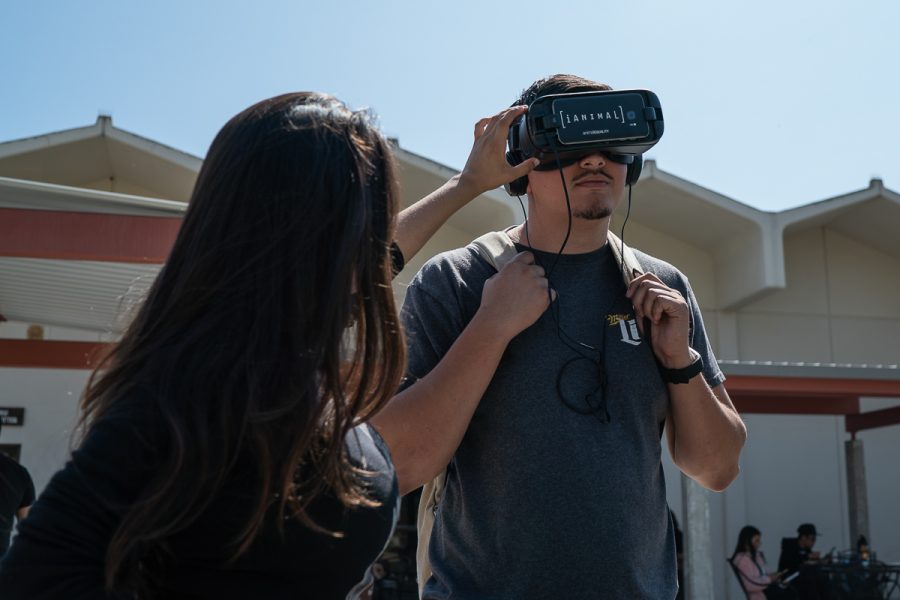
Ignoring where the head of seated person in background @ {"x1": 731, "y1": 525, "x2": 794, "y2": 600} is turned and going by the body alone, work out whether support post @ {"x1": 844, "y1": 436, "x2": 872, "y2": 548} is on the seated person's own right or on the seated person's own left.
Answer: on the seated person's own left

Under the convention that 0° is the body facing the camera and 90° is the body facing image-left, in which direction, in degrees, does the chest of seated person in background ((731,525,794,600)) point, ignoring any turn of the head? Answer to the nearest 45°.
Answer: approximately 270°

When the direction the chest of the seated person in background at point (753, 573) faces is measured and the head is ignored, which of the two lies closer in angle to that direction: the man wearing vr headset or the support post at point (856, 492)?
the support post

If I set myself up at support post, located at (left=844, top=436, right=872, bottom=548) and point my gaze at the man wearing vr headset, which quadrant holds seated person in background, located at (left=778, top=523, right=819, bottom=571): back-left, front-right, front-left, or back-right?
front-right

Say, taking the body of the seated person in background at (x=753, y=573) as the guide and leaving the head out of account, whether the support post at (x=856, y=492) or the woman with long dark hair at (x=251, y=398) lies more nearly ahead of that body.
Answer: the support post

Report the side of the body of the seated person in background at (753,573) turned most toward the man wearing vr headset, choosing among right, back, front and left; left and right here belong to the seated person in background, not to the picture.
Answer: right

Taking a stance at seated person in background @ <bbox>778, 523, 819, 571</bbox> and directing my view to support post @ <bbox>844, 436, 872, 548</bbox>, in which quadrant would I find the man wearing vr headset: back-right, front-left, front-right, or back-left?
back-right

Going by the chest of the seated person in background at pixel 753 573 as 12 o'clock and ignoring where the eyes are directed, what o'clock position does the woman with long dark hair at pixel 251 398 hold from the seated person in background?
The woman with long dark hair is roughly at 3 o'clock from the seated person in background.

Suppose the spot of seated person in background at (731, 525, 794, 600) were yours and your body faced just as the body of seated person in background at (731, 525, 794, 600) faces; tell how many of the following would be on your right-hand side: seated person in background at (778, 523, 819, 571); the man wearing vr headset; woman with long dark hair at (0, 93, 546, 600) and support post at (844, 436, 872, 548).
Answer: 2

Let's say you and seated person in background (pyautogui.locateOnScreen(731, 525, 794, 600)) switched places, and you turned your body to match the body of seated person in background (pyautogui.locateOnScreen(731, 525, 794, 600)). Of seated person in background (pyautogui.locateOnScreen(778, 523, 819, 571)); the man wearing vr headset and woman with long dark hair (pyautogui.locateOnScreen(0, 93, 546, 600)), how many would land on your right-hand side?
2

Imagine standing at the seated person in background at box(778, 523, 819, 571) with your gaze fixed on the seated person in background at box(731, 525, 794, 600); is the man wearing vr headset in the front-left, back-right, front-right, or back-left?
front-left

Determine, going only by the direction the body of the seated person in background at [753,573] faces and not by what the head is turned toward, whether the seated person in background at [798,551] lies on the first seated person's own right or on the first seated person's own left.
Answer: on the first seated person's own left
